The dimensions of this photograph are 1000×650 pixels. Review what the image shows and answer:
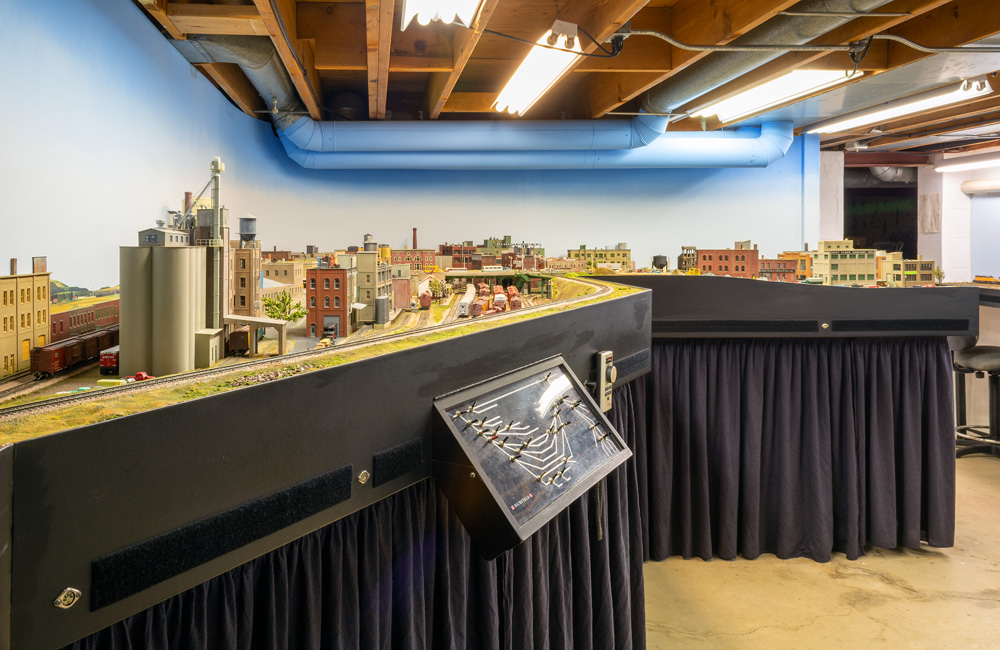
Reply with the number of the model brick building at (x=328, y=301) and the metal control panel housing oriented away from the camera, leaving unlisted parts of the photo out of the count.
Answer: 0

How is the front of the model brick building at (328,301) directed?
toward the camera

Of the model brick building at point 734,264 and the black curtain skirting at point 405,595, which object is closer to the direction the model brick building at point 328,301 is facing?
the black curtain skirting

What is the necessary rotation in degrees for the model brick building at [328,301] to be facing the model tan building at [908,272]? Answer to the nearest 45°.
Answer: approximately 135° to its left

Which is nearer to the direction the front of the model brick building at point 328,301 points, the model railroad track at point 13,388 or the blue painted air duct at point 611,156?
the model railroad track
